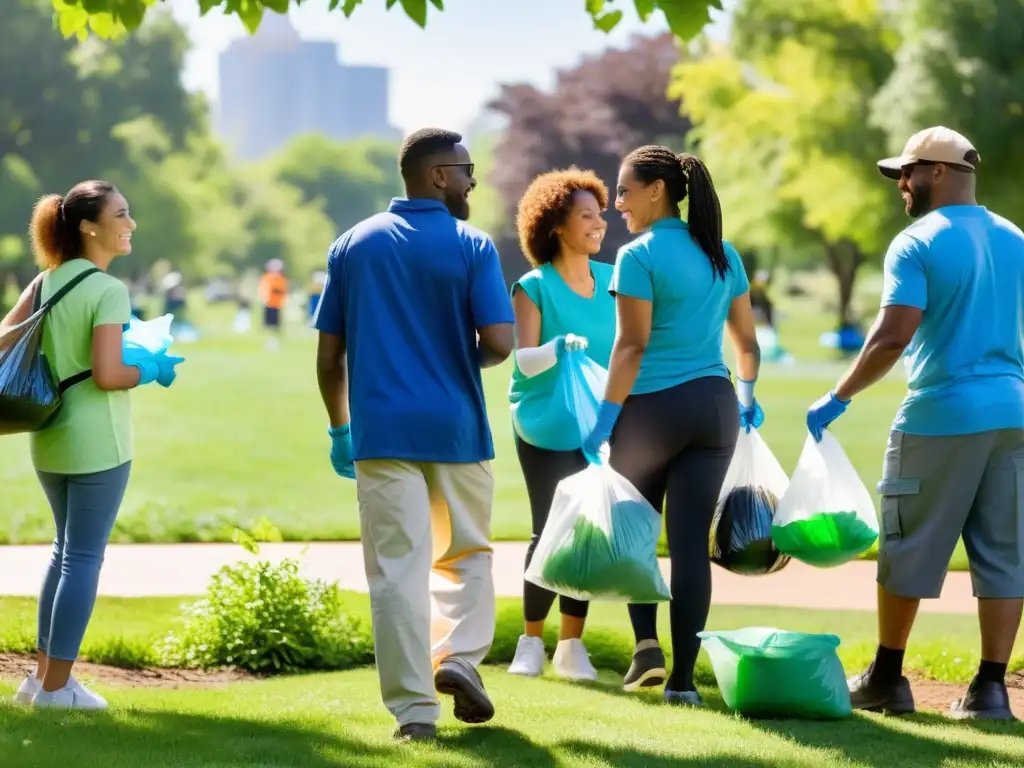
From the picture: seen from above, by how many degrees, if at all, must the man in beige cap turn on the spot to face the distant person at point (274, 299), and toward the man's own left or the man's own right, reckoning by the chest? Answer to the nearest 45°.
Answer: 0° — they already face them

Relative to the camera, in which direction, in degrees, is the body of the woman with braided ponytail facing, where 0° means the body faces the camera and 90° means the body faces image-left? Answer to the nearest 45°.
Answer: approximately 135°

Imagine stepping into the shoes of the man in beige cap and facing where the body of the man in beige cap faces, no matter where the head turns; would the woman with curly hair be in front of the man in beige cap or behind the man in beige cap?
in front

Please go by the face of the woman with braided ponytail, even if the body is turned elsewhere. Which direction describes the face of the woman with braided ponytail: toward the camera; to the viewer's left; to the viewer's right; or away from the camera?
to the viewer's left

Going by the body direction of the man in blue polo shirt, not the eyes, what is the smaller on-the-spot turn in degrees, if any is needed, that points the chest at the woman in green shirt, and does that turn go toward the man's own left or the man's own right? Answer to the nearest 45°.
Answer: approximately 45° to the man's own left

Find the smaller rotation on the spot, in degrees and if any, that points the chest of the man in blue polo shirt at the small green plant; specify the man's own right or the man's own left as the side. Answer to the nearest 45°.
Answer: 0° — they already face it

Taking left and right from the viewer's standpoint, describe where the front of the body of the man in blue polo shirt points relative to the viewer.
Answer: facing away from the viewer

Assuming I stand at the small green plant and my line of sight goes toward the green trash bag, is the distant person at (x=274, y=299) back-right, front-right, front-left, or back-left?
back-left

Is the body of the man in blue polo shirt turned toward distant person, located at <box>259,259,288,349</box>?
yes

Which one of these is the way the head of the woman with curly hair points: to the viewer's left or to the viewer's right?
to the viewer's right

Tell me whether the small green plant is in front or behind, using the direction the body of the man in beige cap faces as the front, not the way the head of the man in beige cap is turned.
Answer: in front

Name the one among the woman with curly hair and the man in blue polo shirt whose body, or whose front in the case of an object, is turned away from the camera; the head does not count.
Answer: the man in blue polo shirt

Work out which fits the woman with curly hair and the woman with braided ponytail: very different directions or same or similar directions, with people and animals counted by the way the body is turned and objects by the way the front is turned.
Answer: very different directions

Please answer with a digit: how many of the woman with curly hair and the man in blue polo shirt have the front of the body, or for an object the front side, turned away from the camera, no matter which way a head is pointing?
1

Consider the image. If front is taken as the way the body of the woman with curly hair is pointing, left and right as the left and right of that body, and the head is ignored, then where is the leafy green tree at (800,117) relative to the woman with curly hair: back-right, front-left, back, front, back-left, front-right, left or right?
back-left

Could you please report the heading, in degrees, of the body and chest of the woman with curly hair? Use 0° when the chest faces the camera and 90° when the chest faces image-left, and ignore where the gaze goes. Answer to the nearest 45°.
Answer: approximately 315°
